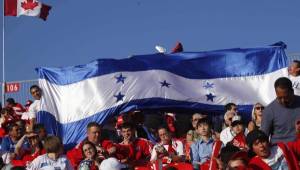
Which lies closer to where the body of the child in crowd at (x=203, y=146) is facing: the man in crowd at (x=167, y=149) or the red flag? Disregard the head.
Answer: the man in crowd

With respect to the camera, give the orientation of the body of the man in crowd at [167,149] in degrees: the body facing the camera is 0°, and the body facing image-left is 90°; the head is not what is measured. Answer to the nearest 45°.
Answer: approximately 0°

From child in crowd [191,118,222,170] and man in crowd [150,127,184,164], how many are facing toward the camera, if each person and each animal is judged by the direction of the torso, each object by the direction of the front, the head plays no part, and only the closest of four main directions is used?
2

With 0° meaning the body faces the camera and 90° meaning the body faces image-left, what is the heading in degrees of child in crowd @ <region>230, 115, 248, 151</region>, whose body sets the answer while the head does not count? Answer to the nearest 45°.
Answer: approximately 45°

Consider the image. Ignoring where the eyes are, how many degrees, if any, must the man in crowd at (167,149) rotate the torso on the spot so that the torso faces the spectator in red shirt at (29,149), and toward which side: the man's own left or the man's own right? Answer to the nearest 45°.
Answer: approximately 90° to the man's own right

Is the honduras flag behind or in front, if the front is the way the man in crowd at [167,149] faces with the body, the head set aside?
behind

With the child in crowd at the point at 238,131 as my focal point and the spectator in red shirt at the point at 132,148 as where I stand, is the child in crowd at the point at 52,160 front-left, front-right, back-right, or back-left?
back-right

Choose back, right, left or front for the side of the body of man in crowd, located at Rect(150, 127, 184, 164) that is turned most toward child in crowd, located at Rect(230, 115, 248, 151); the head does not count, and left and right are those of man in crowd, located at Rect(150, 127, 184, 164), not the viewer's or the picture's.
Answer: left
